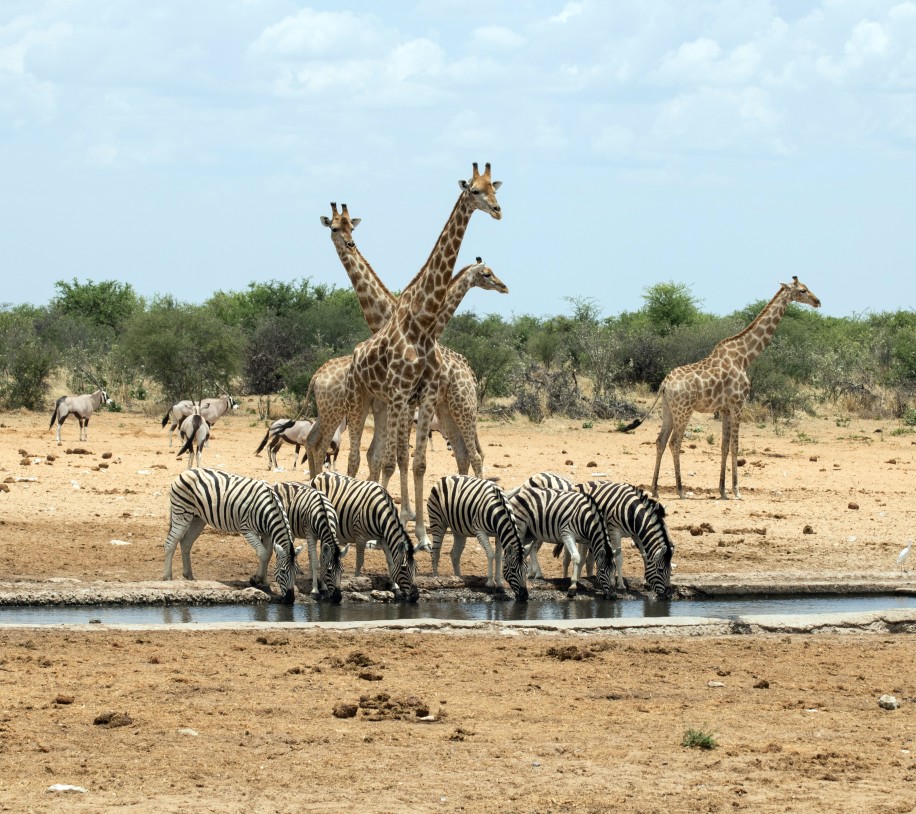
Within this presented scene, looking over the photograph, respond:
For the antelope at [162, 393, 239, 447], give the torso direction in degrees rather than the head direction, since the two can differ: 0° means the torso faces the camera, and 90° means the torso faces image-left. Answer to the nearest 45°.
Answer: approximately 270°

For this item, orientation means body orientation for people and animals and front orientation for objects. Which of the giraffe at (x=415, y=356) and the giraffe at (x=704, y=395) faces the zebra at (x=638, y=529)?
the giraffe at (x=415, y=356)

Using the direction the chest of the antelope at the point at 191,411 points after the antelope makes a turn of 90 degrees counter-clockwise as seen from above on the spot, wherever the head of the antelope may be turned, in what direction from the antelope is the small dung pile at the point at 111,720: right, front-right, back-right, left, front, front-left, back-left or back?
back

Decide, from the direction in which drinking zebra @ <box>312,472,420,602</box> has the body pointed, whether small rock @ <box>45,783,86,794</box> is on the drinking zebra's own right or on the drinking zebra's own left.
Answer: on the drinking zebra's own right

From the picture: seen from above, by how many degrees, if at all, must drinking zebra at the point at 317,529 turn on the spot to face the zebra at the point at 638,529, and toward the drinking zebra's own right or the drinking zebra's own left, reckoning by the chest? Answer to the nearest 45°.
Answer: approximately 45° to the drinking zebra's own left

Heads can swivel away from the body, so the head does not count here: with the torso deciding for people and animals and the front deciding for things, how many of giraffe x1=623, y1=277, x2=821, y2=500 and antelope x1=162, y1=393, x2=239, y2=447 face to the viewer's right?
2

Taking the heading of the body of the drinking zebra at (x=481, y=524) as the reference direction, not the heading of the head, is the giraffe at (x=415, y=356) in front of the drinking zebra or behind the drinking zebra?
behind

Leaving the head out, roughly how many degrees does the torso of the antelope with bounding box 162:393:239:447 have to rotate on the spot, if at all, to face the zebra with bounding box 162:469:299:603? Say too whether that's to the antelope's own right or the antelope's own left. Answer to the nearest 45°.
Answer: approximately 90° to the antelope's own right

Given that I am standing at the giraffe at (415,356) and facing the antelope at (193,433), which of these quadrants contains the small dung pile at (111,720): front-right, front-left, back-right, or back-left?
back-left

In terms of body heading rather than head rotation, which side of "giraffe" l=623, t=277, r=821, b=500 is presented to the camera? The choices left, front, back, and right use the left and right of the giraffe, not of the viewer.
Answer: right
